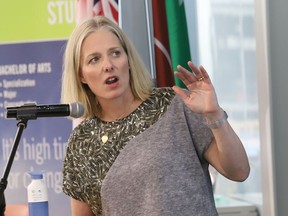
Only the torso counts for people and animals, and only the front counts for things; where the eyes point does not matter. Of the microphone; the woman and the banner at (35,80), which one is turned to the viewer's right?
the microphone

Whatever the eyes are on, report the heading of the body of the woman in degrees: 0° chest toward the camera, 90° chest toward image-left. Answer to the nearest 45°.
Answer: approximately 45°

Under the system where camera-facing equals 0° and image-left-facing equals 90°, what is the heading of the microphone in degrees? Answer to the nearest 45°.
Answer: approximately 270°

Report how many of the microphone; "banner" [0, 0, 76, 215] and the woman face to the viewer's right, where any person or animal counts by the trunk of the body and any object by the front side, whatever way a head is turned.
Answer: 1

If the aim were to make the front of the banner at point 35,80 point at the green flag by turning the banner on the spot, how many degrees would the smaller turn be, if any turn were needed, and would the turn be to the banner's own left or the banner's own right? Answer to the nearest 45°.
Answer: approximately 90° to the banner's own left

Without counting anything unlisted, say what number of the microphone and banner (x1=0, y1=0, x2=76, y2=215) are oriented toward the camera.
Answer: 1

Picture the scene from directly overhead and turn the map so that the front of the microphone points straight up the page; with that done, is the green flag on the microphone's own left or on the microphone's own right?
on the microphone's own left

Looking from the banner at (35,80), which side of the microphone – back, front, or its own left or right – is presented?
left

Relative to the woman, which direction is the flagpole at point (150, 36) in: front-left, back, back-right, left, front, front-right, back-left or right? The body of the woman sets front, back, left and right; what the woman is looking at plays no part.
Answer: back-right

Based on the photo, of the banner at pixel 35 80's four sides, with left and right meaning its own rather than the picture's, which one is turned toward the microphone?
front

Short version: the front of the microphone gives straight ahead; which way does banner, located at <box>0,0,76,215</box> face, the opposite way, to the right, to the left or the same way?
to the right
